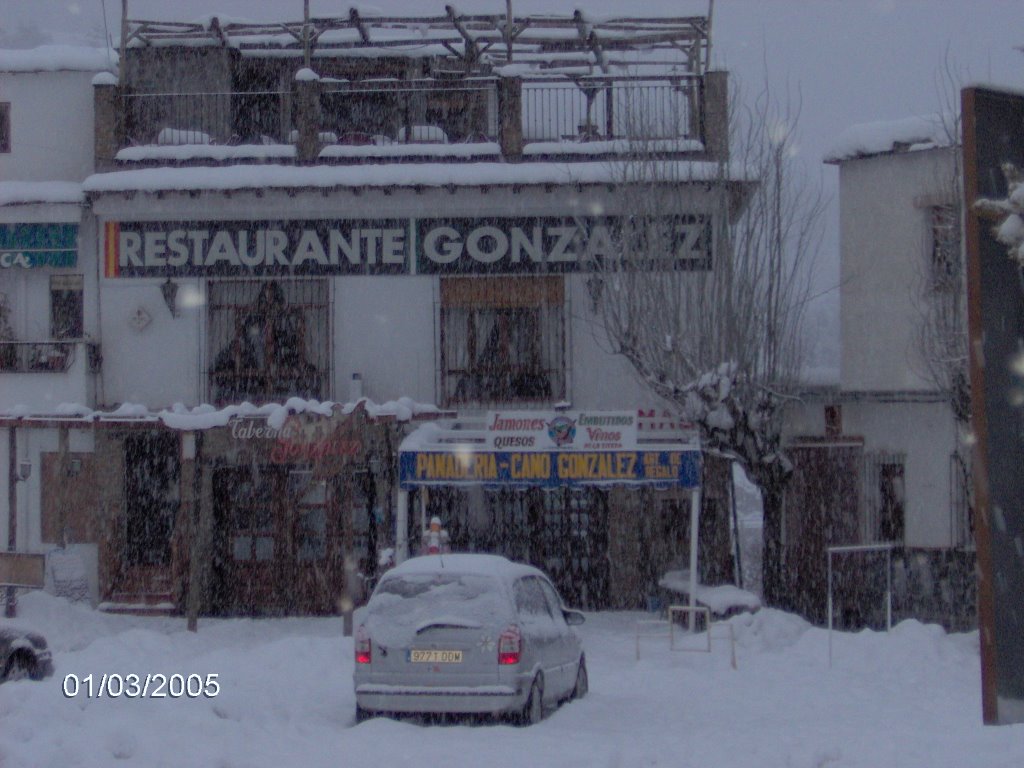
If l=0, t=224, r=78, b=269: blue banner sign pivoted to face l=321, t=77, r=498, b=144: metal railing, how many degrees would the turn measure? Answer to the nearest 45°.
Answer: approximately 90° to its left

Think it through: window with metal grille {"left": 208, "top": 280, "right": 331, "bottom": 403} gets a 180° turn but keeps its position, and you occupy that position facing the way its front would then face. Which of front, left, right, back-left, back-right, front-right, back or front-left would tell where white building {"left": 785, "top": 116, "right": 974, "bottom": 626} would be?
right

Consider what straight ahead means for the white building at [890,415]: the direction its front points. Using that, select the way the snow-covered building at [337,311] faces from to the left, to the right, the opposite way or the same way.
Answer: the same way

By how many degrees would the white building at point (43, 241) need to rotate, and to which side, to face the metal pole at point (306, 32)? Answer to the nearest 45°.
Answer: approximately 90° to its left

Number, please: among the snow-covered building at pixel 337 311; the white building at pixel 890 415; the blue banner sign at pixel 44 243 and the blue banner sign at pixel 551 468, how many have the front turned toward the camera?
4

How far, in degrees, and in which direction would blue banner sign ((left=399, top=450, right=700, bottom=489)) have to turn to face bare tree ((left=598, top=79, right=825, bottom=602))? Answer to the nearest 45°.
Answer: approximately 135° to its left

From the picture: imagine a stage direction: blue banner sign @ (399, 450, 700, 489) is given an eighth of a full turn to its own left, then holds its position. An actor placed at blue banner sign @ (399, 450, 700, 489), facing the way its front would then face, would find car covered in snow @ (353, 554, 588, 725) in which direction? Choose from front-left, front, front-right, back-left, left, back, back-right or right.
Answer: front-right

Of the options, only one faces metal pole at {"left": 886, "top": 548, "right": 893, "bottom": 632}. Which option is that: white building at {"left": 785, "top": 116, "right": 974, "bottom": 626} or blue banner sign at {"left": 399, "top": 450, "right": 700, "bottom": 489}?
the white building

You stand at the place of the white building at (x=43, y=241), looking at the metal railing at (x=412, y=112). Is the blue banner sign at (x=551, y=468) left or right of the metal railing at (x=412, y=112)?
right

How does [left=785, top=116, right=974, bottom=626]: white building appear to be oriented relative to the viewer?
toward the camera

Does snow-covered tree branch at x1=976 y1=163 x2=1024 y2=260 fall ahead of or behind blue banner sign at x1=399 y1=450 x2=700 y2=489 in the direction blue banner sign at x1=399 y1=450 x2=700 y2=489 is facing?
ahead

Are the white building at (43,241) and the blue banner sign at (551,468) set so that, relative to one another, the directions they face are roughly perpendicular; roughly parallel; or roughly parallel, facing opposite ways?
roughly parallel

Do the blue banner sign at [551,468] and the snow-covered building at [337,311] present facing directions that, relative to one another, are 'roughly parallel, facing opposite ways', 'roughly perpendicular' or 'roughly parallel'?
roughly parallel

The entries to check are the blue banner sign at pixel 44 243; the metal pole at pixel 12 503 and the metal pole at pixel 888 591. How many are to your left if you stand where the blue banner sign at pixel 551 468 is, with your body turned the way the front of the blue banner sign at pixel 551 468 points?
1

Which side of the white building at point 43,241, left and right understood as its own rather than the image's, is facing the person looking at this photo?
front

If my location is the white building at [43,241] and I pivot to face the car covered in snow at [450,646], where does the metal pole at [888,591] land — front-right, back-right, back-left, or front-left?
front-left

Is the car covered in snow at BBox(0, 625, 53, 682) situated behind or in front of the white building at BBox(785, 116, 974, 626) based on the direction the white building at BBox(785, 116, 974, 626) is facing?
in front

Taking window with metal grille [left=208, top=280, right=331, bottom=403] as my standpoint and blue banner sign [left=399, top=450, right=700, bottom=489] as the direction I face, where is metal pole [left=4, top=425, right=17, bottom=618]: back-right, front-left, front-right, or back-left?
back-right
